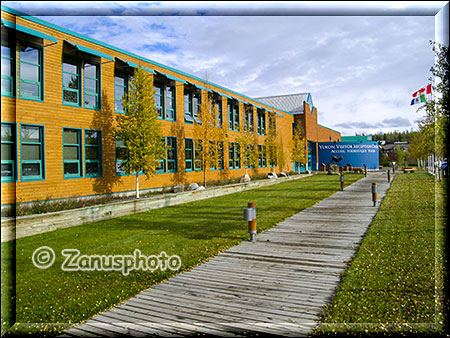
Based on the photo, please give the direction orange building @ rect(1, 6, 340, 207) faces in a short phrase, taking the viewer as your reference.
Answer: facing the viewer and to the right of the viewer

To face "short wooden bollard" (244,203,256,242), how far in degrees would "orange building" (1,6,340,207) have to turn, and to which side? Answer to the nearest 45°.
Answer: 0° — it already faces it

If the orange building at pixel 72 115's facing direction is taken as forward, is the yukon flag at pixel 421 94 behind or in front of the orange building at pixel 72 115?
in front

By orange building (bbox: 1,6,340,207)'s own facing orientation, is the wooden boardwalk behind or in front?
in front

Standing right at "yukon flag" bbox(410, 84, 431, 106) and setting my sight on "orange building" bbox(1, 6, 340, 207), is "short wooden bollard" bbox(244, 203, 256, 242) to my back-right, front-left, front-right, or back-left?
front-left
